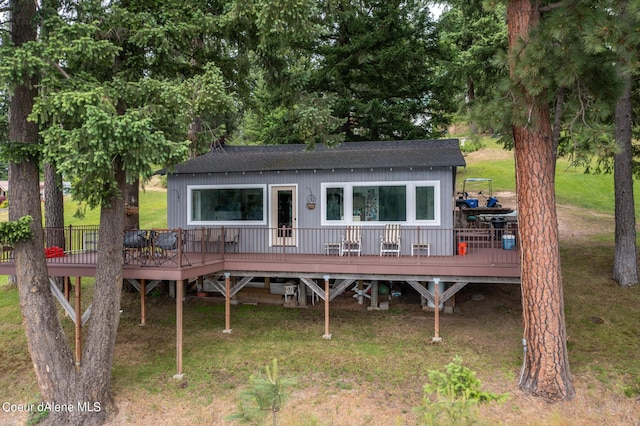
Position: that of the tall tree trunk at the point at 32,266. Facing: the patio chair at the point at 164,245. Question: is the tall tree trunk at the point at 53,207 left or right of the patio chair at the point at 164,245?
left

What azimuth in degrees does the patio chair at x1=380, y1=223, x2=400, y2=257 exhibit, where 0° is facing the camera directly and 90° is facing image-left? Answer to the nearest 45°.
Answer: approximately 0°

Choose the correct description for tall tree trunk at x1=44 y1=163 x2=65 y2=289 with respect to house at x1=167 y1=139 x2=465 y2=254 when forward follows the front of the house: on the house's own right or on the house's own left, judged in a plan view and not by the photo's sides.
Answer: on the house's own right

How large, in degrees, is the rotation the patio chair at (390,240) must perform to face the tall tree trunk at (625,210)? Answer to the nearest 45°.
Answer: approximately 90° to its left

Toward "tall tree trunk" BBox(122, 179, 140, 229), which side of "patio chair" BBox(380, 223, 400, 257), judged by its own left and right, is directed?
right

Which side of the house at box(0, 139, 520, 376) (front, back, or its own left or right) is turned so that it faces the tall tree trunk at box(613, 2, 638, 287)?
left

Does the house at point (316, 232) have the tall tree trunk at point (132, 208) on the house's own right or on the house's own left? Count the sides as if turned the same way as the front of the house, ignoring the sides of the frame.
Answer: on the house's own right

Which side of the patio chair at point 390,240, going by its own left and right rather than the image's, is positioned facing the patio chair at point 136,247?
right

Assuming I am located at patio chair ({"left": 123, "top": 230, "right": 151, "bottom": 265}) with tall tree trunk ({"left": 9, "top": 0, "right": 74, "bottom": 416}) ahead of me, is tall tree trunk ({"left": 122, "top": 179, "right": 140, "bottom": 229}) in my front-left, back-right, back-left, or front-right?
back-right
